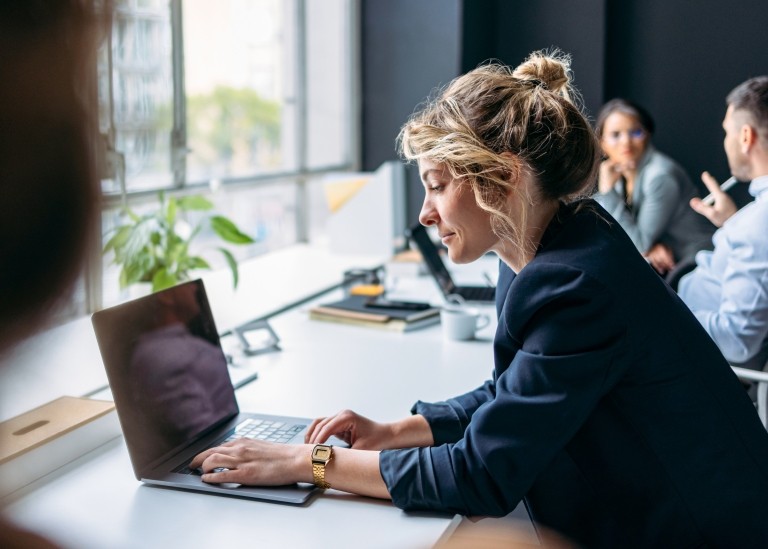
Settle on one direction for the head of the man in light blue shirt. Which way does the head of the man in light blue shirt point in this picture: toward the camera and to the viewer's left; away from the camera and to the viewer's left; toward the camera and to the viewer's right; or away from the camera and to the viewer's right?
away from the camera and to the viewer's left

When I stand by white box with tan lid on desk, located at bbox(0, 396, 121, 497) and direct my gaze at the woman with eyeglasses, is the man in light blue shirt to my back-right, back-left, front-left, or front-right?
front-right

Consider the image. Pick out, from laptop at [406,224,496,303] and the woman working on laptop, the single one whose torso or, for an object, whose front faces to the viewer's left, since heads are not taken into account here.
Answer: the woman working on laptop

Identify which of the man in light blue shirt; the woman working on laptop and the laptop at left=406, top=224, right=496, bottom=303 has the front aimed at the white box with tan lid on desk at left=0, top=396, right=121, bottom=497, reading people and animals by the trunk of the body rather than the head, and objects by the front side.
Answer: the woman working on laptop

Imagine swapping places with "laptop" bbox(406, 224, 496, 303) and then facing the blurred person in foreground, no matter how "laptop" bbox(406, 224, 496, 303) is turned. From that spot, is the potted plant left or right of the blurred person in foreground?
right

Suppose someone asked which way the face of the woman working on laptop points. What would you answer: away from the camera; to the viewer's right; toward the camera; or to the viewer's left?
to the viewer's left

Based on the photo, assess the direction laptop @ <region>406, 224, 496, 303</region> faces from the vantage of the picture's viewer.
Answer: facing to the right of the viewer

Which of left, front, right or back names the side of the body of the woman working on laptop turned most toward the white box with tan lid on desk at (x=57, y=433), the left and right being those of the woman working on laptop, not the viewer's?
front

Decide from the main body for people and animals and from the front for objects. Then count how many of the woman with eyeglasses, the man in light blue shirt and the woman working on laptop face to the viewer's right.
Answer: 0

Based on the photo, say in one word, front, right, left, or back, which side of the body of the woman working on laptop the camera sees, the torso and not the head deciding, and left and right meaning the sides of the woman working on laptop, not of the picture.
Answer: left

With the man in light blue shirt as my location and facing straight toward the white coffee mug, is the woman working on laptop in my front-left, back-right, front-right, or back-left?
front-left

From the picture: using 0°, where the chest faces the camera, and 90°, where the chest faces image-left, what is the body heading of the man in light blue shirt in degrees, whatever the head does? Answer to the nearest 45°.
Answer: approximately 135°

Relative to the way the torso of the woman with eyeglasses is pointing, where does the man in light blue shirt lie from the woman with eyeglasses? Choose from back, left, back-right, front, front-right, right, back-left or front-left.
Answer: front-left

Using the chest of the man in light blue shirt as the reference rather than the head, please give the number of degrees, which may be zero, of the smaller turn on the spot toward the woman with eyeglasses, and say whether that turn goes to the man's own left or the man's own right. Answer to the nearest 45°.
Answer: approximately 45° to the man's own right
